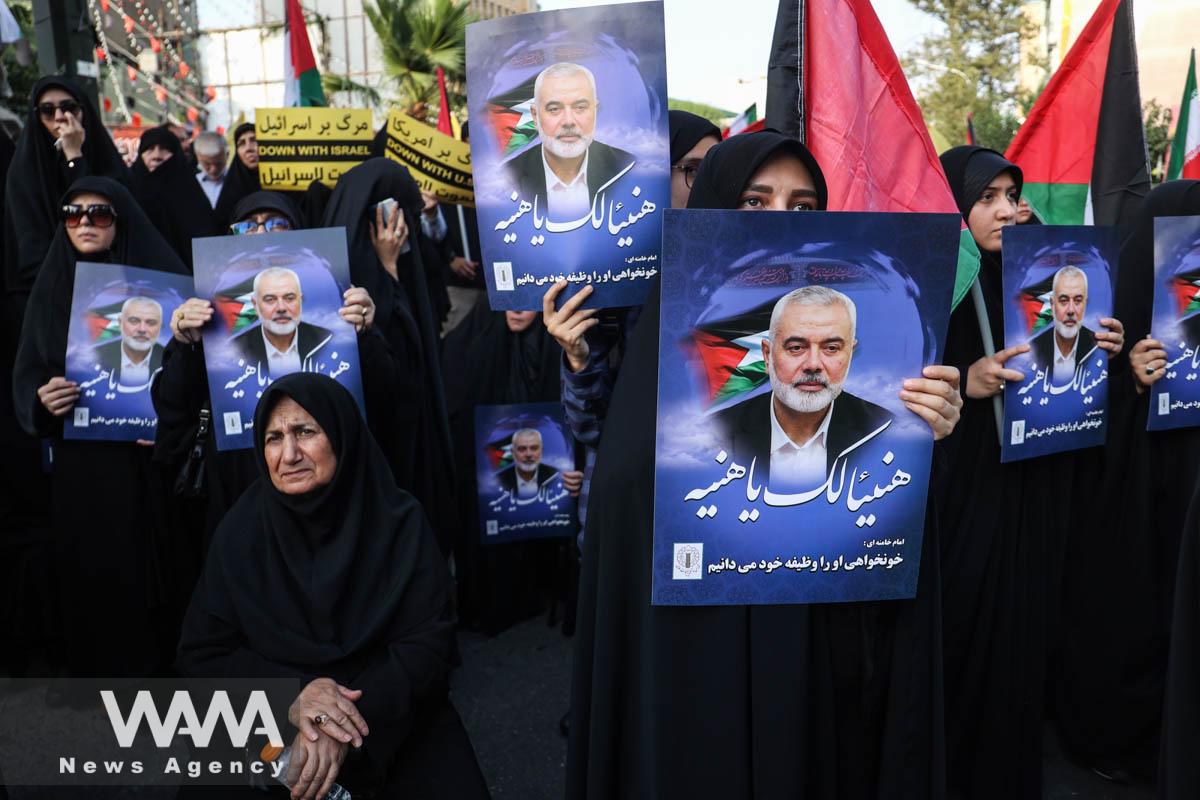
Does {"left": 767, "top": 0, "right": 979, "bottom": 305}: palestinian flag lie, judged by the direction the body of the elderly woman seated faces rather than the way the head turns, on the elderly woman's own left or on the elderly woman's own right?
on the elderly woman's own left

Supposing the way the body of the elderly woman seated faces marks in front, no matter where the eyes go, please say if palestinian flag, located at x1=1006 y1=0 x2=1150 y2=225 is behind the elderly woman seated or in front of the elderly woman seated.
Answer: behind

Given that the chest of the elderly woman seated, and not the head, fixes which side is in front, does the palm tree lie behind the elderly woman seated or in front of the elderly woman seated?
behind

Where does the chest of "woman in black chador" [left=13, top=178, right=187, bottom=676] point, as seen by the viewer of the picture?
toward the camera

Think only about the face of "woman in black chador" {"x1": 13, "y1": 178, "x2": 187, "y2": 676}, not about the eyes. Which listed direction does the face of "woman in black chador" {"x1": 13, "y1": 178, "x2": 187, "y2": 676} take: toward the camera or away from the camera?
toward the camera

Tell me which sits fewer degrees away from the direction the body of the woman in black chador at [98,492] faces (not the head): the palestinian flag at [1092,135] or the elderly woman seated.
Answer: the elderly woman seated

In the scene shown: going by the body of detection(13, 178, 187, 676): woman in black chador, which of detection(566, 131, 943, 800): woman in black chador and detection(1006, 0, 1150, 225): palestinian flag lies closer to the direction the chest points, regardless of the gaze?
the woman in black chador

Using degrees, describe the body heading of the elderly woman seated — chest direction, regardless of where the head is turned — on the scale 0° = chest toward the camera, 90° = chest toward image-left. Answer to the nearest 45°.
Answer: approximately 45°

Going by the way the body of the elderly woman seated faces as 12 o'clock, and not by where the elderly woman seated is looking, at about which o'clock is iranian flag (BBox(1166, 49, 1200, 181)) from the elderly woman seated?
The iranian flag is roughly at 7 o'clock from the elderly woman seated.

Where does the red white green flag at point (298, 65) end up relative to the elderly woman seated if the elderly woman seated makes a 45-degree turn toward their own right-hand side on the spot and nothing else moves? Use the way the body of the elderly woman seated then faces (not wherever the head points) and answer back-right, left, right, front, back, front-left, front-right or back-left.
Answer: right

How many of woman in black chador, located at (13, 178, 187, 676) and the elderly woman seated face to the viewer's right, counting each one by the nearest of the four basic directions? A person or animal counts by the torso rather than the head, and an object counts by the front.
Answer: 0
